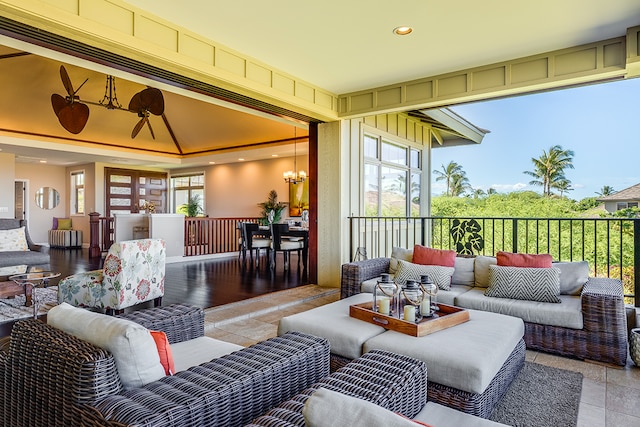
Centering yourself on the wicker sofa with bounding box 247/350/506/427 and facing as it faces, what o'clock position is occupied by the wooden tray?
The wooden tray is roughly at 11 o'clock from the wicker sofa.

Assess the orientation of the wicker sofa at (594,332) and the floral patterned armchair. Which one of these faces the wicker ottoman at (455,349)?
the wicker sofa

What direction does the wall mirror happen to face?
toward the camera

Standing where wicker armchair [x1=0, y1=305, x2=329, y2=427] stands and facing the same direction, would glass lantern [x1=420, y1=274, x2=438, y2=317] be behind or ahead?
ahead

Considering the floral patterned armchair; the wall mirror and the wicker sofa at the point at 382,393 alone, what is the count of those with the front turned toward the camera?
1

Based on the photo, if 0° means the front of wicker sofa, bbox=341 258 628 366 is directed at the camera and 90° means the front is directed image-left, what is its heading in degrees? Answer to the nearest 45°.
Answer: approximately 45°

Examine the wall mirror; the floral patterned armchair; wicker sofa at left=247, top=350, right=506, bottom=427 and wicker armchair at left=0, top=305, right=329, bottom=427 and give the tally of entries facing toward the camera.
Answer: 1

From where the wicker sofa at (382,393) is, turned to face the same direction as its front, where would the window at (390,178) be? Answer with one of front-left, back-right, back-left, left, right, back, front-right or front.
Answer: front-left

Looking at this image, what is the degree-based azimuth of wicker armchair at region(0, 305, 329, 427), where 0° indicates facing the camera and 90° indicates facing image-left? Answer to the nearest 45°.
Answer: approximately 225°

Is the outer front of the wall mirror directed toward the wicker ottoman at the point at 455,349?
yes

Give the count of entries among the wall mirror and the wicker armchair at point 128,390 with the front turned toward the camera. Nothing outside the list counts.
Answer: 1

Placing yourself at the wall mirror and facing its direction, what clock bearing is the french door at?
The french door is roughly at 10 o'clock from the wall mirror.

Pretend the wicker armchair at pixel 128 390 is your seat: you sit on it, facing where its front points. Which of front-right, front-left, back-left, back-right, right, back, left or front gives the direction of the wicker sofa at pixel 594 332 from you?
front-right
